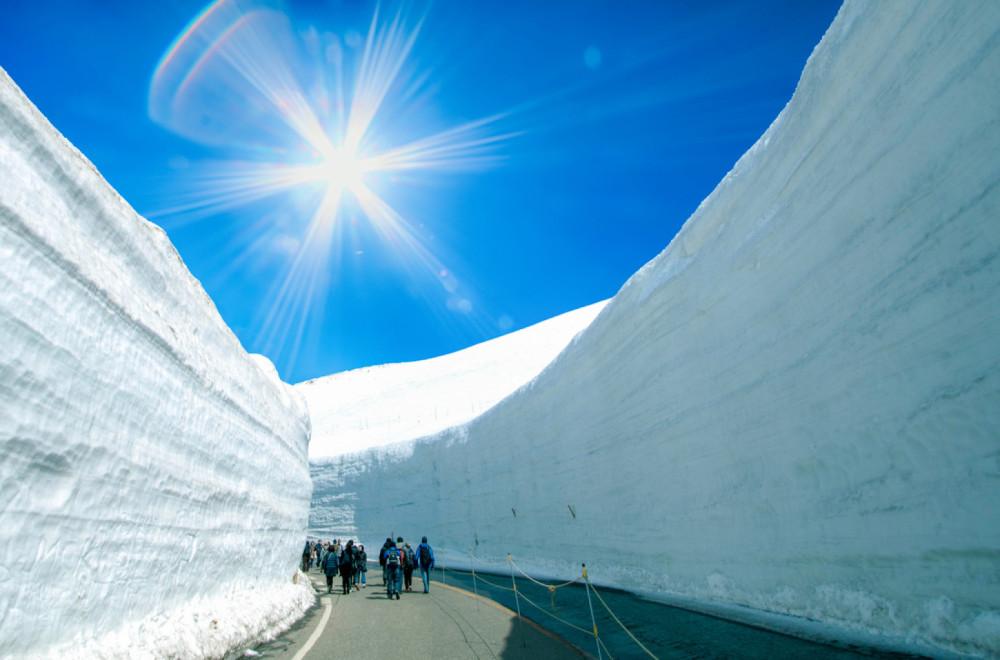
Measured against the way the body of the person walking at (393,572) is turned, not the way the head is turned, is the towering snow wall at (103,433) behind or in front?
behind

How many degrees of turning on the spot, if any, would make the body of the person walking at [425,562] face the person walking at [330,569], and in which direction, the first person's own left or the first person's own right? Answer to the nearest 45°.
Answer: approximately 45° to the first person's own left

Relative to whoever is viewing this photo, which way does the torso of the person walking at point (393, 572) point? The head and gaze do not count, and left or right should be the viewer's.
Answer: facing away from the viewer

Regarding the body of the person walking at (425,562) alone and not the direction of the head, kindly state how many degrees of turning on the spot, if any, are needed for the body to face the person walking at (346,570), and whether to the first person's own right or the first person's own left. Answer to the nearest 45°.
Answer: approximately 45° to the first person's own left

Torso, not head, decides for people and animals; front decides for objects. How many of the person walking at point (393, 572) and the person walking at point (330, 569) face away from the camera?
2

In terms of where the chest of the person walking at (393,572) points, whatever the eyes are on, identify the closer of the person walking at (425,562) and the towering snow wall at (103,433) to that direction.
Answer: the person walking

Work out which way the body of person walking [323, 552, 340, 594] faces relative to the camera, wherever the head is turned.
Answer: away from the camera

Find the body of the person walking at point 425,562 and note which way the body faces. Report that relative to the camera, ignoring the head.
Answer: away from the camera
